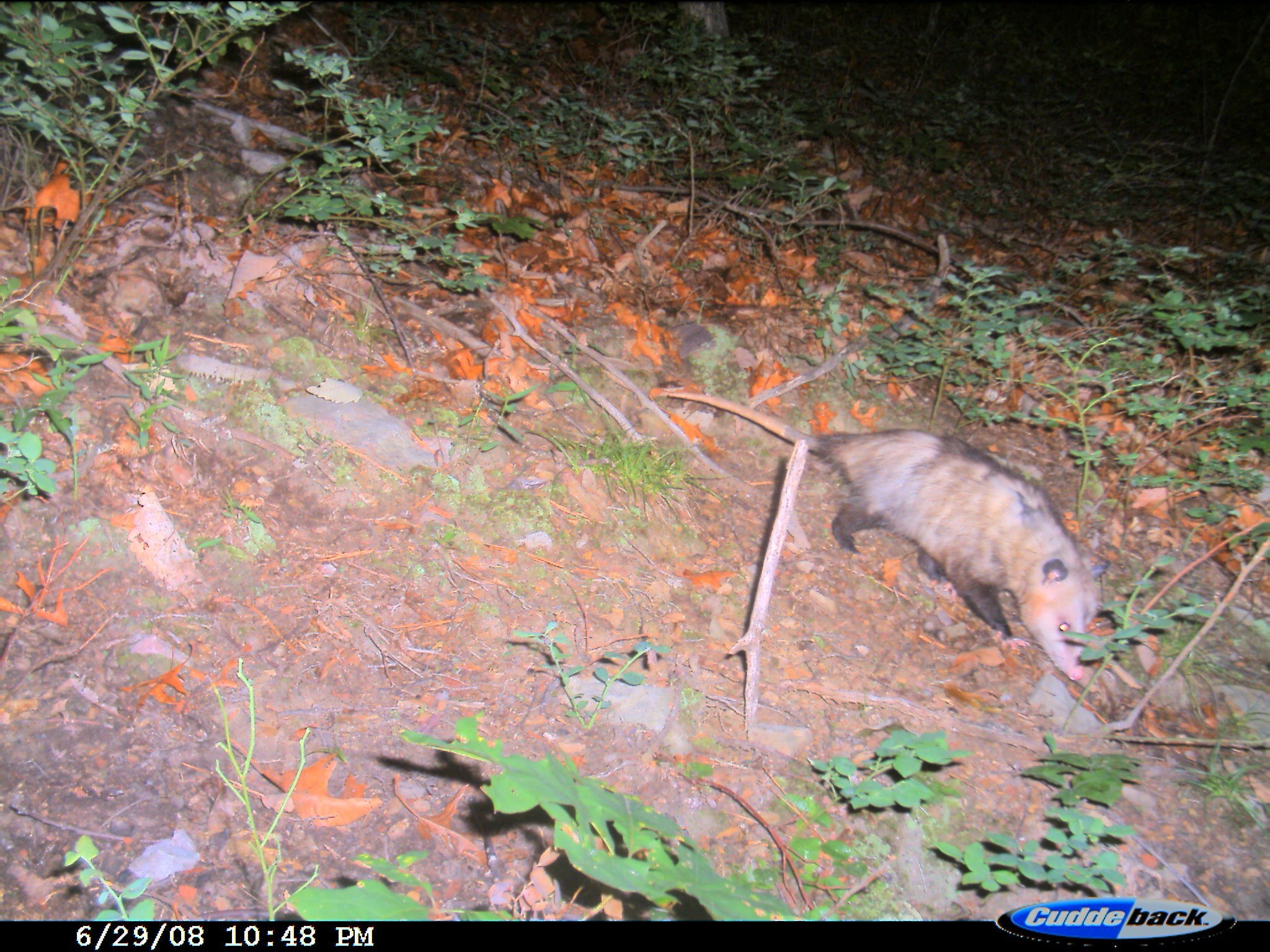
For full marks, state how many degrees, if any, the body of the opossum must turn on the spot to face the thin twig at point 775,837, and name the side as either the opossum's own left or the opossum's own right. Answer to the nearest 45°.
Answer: approximately 45° to the opossum's own right

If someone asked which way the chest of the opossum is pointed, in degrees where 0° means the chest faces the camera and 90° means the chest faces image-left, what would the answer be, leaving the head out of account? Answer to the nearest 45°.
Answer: approximately 315°

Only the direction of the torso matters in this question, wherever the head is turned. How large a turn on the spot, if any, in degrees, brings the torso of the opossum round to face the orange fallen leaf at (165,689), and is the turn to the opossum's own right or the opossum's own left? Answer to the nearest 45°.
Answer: approximately 90° to the opossum's own right

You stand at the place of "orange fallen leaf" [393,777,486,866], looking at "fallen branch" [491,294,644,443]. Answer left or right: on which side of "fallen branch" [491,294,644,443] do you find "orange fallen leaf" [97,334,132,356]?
left

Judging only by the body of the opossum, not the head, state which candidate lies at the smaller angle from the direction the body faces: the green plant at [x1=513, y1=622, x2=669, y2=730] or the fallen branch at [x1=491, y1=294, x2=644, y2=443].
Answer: the green plant

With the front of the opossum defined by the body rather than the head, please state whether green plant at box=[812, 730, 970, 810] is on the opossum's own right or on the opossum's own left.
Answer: on the opossum's own right
